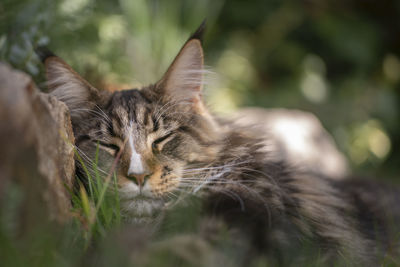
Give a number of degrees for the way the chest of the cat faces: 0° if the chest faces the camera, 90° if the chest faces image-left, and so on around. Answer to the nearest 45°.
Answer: approximately 45°

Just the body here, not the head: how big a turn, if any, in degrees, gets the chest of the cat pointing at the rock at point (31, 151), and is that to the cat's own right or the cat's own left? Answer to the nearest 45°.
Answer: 0° — it already faces it
